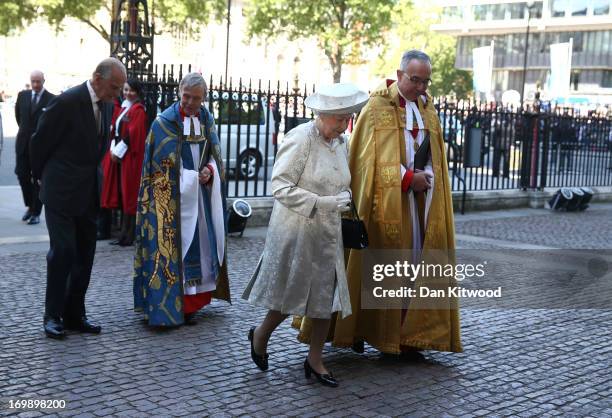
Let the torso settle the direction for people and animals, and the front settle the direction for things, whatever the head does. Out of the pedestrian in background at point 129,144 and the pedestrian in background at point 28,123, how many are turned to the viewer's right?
0

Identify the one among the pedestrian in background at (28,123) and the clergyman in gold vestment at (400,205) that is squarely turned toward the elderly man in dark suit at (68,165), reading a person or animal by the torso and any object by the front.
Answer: the pedestrian in background

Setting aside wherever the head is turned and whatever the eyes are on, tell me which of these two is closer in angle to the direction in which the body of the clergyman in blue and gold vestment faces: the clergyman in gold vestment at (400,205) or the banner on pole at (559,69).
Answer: the clergyman in gold vestment

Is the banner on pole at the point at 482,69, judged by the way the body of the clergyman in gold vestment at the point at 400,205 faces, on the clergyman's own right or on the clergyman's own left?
on the clergyman's own left

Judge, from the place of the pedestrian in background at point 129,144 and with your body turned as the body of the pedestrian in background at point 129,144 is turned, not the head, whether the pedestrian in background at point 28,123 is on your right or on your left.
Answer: on your right

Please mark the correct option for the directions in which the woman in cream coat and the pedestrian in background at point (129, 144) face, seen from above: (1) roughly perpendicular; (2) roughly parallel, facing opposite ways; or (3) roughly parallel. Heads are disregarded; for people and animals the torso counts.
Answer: roughly perpendicular

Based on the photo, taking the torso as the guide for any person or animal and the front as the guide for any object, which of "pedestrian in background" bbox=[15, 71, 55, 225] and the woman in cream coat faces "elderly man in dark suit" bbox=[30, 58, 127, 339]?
the pedestrian in background

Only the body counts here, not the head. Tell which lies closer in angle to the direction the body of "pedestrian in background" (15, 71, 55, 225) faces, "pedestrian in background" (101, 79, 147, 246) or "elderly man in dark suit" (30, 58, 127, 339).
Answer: the elderly man in dark suit

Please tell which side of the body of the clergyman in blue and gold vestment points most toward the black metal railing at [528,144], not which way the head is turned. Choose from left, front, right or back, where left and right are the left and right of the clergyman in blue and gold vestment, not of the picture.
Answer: left

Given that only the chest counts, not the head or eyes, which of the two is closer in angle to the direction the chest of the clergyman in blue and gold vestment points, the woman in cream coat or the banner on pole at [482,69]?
the woman in cream coat

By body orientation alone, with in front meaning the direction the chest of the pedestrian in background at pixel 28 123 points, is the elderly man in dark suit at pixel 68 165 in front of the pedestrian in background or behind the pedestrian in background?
in front

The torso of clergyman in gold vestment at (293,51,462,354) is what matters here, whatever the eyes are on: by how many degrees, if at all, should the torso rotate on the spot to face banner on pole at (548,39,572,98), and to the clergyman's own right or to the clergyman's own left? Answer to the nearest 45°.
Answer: approximately 135° to the clergyman's own left

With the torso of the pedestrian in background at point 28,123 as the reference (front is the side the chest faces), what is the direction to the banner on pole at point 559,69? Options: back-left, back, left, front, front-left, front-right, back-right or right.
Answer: back-left
